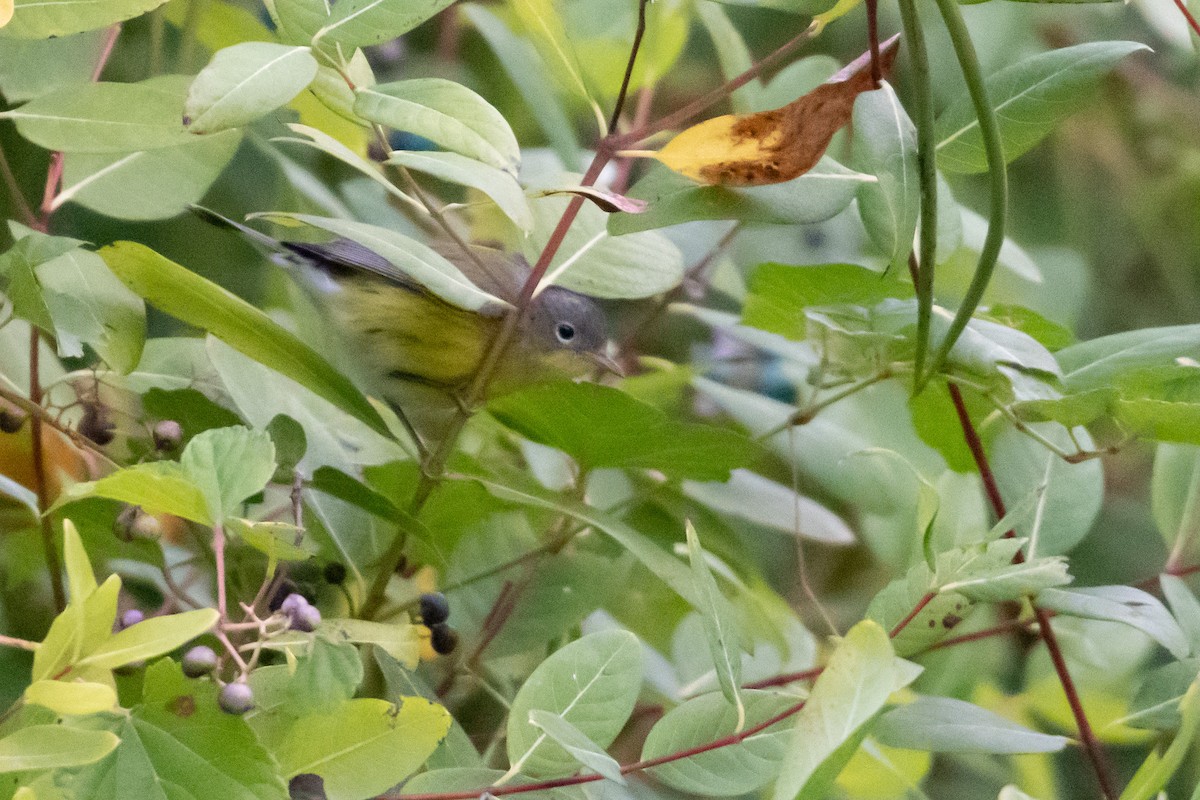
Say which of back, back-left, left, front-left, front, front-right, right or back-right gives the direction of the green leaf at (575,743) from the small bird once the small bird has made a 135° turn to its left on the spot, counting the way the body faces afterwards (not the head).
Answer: back-left

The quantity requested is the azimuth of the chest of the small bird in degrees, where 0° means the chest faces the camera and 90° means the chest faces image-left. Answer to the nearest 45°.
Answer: approximately 270°

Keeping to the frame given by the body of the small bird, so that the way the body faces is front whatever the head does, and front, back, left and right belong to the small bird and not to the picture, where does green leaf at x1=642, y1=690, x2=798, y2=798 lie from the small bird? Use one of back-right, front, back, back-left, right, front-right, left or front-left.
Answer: right

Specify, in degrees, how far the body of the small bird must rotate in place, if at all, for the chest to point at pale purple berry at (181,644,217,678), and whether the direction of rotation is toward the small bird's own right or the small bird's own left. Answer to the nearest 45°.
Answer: approximately 90° to the small bird's own right

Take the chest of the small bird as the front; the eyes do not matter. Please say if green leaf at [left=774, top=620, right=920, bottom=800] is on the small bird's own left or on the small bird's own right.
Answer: on the small bird's own right

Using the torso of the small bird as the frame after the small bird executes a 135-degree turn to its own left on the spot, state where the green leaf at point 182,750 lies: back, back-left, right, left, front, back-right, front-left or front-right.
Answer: back-left
